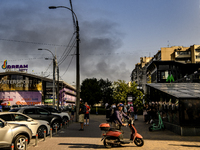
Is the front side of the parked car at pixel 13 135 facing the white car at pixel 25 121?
no

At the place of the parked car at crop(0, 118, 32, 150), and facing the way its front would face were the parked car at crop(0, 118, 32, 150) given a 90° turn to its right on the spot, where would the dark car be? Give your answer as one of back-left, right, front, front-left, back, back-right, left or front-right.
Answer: back

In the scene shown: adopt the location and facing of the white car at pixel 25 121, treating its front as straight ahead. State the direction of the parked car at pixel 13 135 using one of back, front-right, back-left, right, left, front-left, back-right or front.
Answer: right

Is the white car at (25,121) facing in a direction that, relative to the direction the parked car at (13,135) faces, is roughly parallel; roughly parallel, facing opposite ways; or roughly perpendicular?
roughly parallel

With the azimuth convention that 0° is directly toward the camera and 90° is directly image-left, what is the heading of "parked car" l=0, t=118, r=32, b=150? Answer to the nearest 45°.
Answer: approximately 270°

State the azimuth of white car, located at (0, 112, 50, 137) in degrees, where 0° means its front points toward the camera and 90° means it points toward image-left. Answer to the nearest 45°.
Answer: approximately 270°

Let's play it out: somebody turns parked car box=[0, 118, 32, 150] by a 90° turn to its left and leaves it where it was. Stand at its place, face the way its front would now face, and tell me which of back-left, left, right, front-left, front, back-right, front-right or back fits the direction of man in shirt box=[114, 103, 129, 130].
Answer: right

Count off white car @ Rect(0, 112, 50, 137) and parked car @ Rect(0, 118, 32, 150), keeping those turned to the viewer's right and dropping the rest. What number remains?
2

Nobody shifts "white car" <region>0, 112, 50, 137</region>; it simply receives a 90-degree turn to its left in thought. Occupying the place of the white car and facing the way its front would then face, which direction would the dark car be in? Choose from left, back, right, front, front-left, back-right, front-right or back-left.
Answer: front
